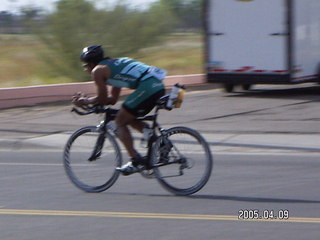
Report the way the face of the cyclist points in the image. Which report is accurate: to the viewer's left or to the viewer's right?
to the viewer's left

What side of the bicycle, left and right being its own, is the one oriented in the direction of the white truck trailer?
right

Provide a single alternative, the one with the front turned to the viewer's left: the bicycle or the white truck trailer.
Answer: the bicycle

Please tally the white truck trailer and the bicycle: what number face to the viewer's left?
1

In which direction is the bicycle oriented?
to the viewer's left

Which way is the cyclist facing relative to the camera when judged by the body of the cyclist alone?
to the viewer's left

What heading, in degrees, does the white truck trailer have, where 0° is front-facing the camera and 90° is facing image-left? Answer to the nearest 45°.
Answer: approximately 225°

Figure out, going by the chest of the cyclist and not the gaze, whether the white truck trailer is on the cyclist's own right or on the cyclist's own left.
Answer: on the cyclist's own right

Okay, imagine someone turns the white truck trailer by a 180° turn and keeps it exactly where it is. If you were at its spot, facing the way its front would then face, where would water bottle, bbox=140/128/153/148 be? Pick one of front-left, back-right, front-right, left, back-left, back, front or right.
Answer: front-left

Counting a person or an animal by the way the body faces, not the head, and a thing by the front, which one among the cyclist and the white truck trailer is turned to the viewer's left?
the cyclist

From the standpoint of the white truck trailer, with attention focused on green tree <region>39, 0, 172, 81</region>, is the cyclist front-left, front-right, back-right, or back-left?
back-left

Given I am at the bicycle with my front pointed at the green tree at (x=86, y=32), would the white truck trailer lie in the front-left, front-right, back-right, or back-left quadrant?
front-right

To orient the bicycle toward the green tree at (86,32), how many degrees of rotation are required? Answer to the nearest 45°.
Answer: approximately 90° to its right

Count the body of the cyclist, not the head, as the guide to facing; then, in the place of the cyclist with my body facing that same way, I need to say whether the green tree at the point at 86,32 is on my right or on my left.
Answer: on my right

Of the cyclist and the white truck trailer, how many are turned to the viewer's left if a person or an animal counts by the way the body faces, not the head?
1
